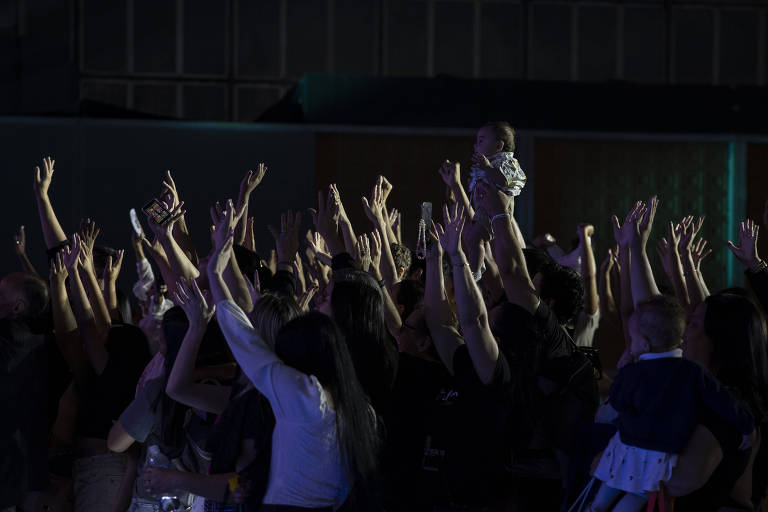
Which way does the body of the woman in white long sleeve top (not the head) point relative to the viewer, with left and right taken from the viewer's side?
facing away from the viewer and to the left of the viewer

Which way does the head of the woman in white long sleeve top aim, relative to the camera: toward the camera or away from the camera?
away from the camera
